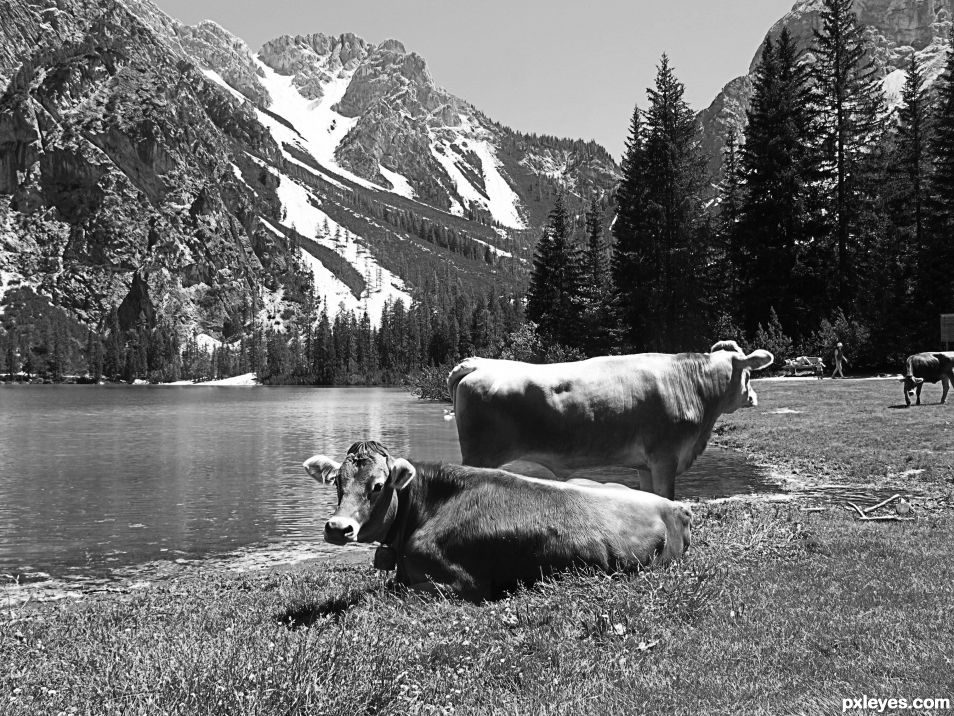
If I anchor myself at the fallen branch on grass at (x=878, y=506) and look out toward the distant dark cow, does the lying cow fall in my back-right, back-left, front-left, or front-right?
back-left

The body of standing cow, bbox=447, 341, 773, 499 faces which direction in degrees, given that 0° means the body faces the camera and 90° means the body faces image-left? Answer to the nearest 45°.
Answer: approximately 270°

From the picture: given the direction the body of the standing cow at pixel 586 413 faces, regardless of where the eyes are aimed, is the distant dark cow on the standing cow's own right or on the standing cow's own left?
on the standing cow's own left

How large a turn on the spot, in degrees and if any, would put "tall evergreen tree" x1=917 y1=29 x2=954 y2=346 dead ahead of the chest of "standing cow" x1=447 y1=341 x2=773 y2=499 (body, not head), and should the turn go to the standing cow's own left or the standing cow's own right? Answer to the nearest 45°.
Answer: approximately 45° to the standing cow's own left

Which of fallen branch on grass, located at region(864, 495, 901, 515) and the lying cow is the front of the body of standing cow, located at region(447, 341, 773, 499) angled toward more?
the fallen branch on grass

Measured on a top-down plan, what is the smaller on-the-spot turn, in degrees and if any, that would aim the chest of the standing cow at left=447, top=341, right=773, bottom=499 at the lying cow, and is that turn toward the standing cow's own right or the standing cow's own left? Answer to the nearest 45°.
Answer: approximately 90° to the standing cow's own right

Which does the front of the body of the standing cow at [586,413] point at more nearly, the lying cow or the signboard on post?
the signboard on post

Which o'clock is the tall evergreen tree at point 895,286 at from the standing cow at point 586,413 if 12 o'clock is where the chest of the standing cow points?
The tall evergreen tree is roughly at 10 o'clock from the standing cow.

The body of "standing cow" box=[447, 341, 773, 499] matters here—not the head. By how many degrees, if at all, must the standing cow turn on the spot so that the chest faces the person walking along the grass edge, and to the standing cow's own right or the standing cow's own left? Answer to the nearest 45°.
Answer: approximately 90° to the standing cow's own left

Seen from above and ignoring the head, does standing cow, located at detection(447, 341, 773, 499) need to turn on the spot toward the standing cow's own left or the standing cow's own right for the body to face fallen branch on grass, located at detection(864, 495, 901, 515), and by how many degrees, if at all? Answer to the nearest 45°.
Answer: approximately 45° to the standing cow's own left
